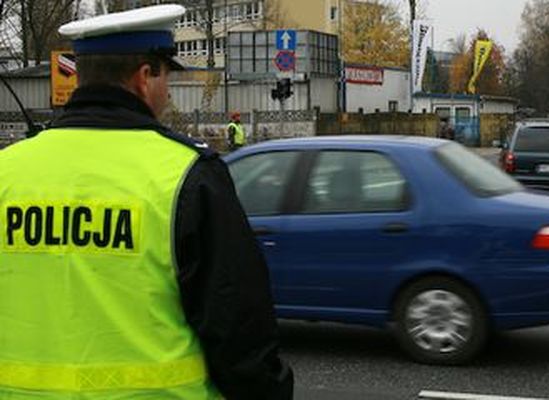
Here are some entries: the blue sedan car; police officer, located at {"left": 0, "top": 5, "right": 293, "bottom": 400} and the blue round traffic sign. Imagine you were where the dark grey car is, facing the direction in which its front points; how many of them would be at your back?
2

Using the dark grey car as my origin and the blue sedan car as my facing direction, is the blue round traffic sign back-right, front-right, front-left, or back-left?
back-right

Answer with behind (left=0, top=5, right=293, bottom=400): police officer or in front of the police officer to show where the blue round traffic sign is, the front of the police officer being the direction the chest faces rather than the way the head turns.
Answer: in front

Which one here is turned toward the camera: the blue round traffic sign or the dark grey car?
the blue round traffic sign

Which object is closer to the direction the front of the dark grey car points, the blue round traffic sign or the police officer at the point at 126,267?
the blue round traffic sign

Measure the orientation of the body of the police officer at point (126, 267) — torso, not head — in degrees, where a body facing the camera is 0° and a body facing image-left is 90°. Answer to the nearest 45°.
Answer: approximately 225°

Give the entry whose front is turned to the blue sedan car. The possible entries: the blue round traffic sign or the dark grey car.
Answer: the blue round traffic sign

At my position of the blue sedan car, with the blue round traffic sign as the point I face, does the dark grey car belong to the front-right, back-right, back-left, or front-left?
front-right

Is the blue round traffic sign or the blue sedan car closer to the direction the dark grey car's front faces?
the blue round traffic sign

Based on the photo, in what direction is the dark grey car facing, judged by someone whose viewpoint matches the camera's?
facing away from the viewer

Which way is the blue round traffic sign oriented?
toward the camera

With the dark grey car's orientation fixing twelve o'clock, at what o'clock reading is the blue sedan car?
The blue sedan car is roughly at 6 o'clock from the dark grey car.

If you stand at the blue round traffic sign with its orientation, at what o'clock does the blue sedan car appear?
The blue sedan car is roughly at 12 o'clock from the blue round traffic sign.

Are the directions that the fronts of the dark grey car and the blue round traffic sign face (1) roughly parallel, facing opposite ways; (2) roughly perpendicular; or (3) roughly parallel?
roughly parallel, facing opposite ways

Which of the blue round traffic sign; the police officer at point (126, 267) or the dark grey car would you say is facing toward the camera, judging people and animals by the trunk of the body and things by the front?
the blue round traffic sign

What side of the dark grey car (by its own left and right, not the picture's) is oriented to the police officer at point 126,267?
back

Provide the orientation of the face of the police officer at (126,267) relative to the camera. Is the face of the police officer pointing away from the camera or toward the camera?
away from the camera

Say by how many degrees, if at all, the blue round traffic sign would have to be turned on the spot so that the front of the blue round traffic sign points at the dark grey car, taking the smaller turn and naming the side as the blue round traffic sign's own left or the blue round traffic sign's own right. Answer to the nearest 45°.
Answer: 0° — it already faces it

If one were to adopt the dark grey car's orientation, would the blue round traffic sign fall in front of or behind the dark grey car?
in front
